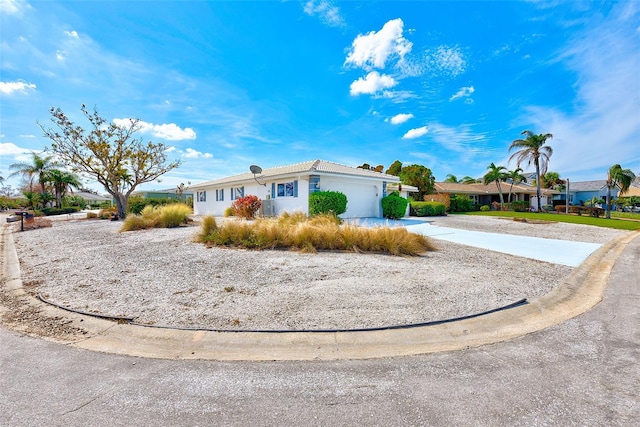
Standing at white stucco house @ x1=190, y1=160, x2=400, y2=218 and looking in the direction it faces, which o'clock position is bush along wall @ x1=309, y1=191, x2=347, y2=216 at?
The bush along wall is roughly at 1 o'clock from the white stucco house.

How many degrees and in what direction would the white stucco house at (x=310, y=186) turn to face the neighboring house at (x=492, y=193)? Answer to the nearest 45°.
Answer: approximately 90° to its left

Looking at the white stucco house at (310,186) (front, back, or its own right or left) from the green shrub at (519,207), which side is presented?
left

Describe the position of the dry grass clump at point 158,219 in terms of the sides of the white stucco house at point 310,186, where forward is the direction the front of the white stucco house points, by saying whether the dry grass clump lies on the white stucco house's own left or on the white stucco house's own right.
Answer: on the white stucco house's own right

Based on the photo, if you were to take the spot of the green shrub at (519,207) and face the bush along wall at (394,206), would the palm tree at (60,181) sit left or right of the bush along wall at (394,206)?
right

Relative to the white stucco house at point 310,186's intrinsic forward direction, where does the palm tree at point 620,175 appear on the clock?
The palm tree is roughly at 10 o'clock from the white stucco house.

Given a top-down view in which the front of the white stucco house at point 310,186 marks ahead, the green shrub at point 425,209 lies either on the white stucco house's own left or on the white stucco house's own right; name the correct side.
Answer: on the white stucco house's own left

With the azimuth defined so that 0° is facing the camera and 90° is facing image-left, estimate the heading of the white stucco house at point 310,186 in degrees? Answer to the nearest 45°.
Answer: approximately 315°

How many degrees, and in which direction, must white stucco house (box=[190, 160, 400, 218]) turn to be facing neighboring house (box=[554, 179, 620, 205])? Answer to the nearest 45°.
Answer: approximately 90° to its left

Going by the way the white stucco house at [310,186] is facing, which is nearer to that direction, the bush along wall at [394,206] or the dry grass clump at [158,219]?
the bush along wall

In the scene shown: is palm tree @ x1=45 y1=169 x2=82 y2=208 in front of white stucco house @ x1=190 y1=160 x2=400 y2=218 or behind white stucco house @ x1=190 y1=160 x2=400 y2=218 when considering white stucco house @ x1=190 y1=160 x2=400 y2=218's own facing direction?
behind

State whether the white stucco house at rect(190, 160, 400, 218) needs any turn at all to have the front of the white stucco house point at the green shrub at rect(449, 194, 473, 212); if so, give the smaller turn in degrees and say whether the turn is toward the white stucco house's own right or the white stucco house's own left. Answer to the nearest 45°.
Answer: approximately 90° to the white stucco house's own left

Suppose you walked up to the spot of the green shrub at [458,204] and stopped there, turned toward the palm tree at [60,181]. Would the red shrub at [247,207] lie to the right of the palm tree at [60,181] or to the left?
left
